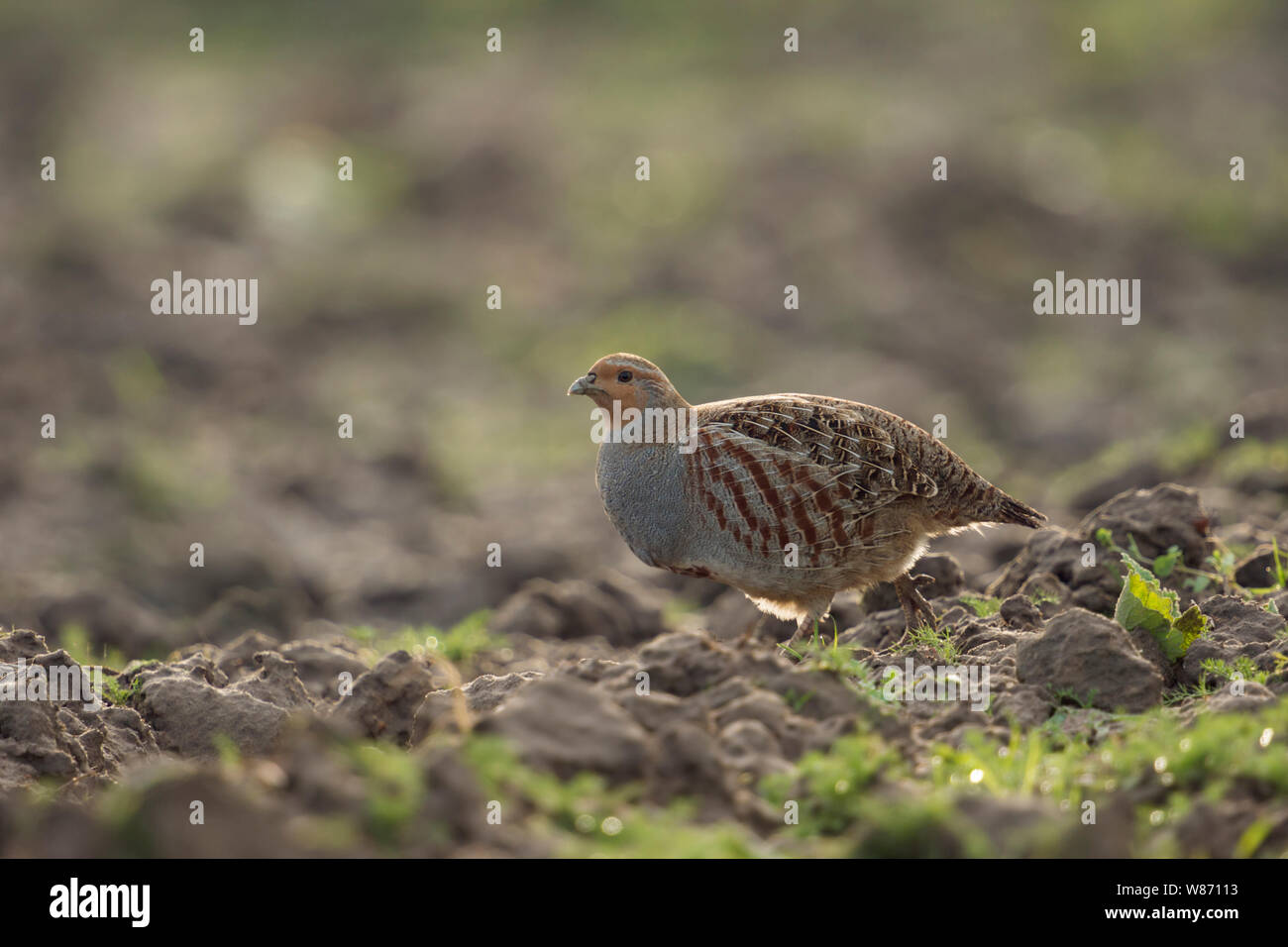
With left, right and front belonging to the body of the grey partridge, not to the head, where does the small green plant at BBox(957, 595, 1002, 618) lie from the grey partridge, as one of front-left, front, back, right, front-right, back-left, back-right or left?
back-right

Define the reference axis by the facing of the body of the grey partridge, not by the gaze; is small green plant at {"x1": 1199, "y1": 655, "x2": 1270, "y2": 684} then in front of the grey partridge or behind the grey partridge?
behind

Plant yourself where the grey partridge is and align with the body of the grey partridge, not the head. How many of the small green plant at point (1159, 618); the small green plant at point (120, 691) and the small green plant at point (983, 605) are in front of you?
1

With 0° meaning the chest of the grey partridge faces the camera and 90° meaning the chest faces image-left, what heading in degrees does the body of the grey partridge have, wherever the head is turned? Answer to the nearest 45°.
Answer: approximately 90°

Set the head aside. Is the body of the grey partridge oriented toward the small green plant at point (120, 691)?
yes

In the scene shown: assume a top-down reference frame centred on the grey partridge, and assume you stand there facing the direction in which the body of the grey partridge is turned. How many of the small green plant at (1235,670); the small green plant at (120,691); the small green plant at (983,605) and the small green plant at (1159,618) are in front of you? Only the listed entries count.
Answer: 1

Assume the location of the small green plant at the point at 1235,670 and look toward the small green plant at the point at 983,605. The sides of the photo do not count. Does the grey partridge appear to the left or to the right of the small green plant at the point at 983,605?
left

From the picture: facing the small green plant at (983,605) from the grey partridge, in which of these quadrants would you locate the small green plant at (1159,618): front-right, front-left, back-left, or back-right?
front-right
